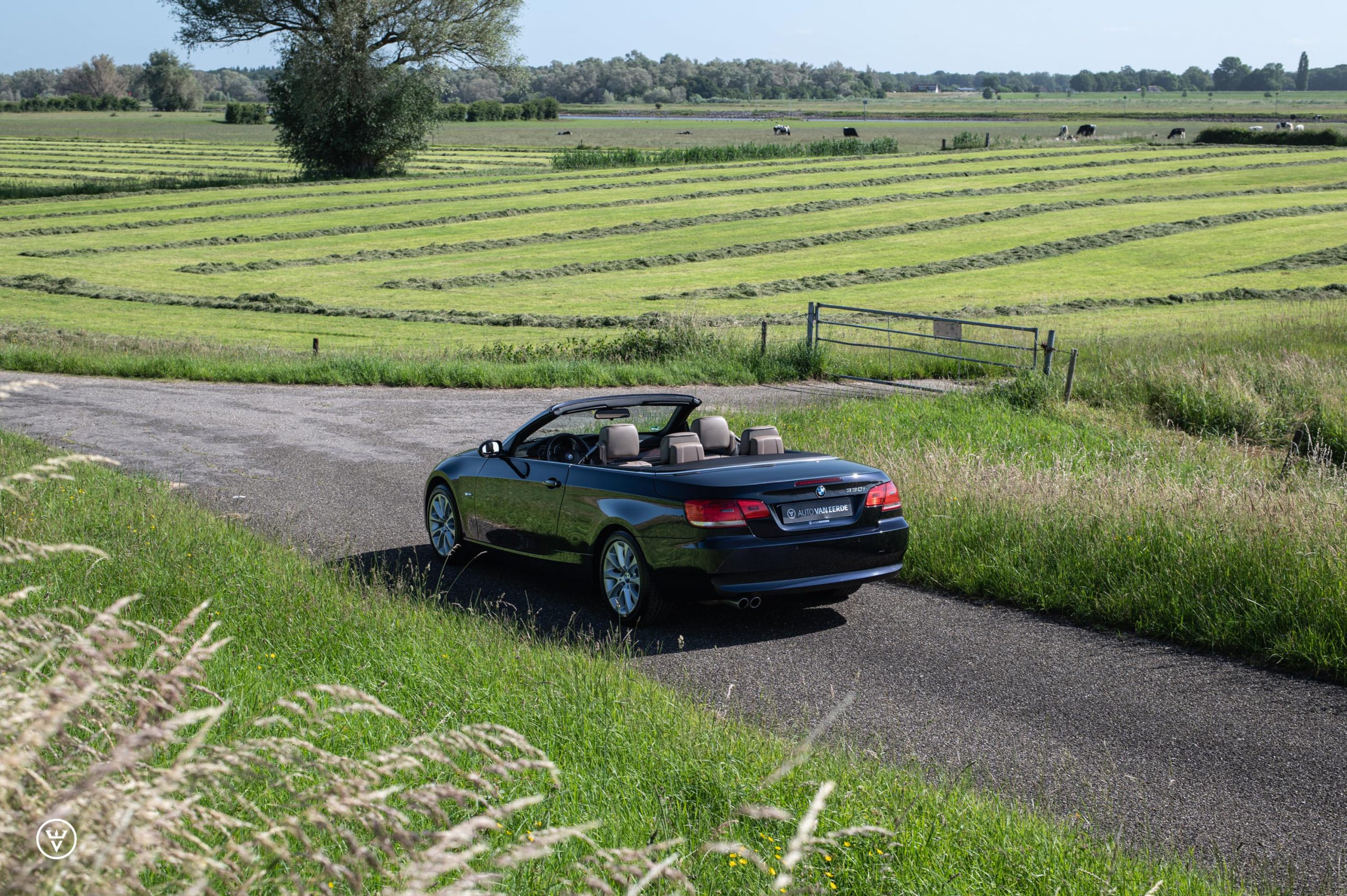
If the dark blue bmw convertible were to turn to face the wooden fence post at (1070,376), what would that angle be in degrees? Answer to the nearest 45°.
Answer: approximately 90° to its right

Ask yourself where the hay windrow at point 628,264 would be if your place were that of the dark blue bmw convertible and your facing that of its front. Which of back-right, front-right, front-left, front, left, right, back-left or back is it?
front-right

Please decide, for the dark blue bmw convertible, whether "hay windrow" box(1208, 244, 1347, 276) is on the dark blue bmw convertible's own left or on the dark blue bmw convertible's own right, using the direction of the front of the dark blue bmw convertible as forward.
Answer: on the dark blue bmw convertible's own right

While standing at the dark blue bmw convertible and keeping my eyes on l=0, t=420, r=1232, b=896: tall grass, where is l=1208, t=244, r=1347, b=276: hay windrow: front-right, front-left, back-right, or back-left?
back-left

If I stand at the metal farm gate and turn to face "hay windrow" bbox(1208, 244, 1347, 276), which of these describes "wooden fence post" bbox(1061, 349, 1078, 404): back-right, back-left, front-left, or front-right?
back-right

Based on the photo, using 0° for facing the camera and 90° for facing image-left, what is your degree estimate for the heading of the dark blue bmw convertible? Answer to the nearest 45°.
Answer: approximately 135°

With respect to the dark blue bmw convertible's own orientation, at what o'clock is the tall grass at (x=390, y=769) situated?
The tall grass is roughly at 8 o'clock from the dark blue bmw convertible.

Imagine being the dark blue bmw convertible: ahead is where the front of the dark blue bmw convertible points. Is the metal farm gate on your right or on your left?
on your right

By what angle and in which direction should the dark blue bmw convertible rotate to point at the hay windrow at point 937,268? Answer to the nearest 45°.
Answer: approximately 45° to its right
